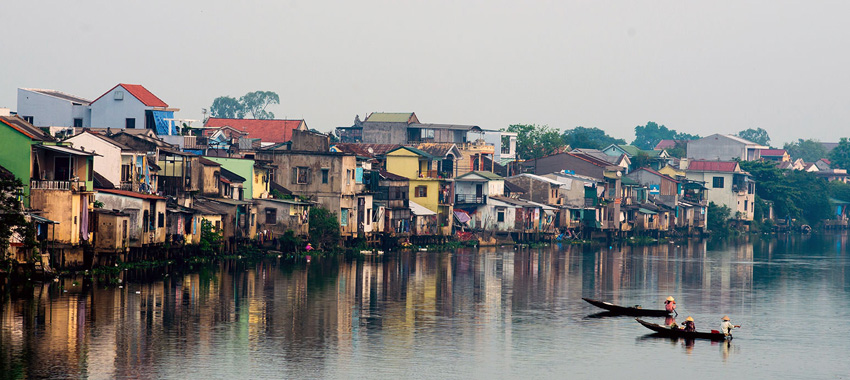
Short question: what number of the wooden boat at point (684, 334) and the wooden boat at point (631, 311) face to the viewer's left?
2

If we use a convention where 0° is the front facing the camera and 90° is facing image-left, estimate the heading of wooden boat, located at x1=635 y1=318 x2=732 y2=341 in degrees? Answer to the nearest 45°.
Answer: approximately 90°

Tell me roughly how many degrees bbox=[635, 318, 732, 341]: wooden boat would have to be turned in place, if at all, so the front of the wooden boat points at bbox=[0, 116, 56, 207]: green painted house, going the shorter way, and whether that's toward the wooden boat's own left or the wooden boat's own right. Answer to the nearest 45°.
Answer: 0° — it already faces it

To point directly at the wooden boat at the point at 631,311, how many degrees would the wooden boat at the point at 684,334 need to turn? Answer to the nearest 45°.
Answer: approximately 90° to its right

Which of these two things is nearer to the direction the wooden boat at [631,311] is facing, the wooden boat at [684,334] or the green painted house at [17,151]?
the green painted house

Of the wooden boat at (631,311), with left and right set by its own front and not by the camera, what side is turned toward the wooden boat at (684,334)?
left

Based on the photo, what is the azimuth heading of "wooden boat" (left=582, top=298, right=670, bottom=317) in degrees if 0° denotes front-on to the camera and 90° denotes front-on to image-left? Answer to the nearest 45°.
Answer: approximately 90°

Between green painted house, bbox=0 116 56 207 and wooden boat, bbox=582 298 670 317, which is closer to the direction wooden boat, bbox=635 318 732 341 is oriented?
the green painted house

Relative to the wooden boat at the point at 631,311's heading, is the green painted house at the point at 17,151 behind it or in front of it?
in front
